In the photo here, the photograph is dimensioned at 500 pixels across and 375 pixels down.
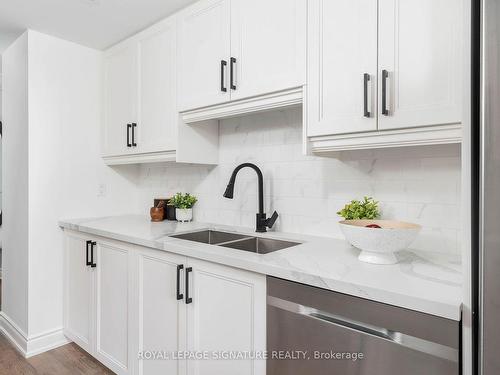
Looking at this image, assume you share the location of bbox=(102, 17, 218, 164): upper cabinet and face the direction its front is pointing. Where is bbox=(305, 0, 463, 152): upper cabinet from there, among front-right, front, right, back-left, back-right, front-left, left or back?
left

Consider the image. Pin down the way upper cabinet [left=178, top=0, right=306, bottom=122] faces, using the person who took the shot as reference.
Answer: facing the viewer and to the left of the viewer

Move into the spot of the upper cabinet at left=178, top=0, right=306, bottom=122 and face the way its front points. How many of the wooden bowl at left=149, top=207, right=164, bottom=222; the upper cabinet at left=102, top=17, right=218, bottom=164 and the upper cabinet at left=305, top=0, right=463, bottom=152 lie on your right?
2

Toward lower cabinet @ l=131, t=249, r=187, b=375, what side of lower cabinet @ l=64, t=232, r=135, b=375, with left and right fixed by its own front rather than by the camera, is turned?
left

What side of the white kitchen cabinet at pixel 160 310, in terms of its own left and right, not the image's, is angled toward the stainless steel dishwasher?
left

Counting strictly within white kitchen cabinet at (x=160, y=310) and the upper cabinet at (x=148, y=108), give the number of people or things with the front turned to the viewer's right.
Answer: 0

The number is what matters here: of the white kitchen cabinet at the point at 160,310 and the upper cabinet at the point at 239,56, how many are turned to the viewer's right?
0
